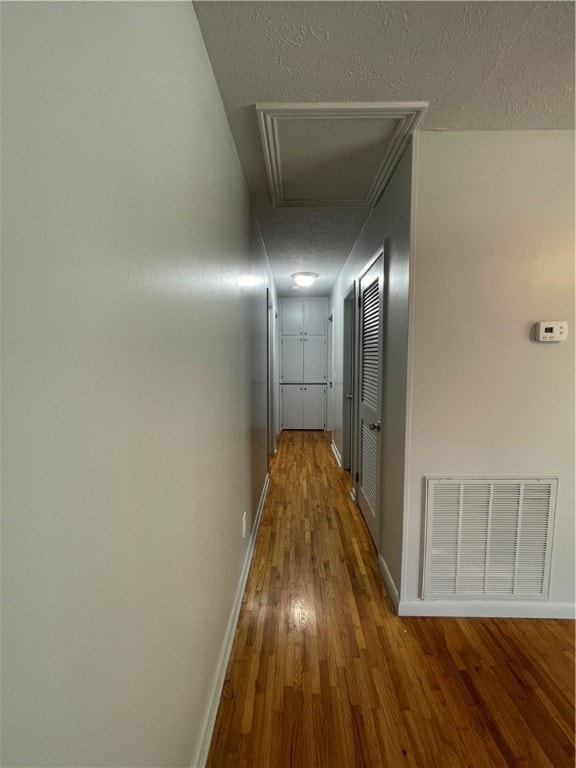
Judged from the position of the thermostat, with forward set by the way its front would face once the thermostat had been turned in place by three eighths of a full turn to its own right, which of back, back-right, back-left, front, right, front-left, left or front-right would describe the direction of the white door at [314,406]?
front

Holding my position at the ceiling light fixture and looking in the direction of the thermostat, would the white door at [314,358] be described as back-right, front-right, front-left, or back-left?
back-left

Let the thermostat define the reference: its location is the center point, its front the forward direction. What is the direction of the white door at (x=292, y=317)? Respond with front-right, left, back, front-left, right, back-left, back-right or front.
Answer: back-right

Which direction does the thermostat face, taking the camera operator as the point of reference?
facing the viewer

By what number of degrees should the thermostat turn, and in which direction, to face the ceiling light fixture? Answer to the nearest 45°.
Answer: approximately 135° to its right

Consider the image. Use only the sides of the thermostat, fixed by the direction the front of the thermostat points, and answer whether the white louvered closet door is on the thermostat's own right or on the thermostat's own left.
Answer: on the thermostat's own right

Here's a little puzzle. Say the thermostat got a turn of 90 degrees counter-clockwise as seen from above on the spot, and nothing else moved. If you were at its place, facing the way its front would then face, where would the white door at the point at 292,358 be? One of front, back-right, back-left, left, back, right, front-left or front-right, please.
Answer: back-left

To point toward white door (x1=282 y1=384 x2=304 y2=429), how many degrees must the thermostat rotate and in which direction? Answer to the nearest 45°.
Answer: approximately 135° to its right

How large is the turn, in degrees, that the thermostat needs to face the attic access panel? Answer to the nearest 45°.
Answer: approximately 45° to its right
